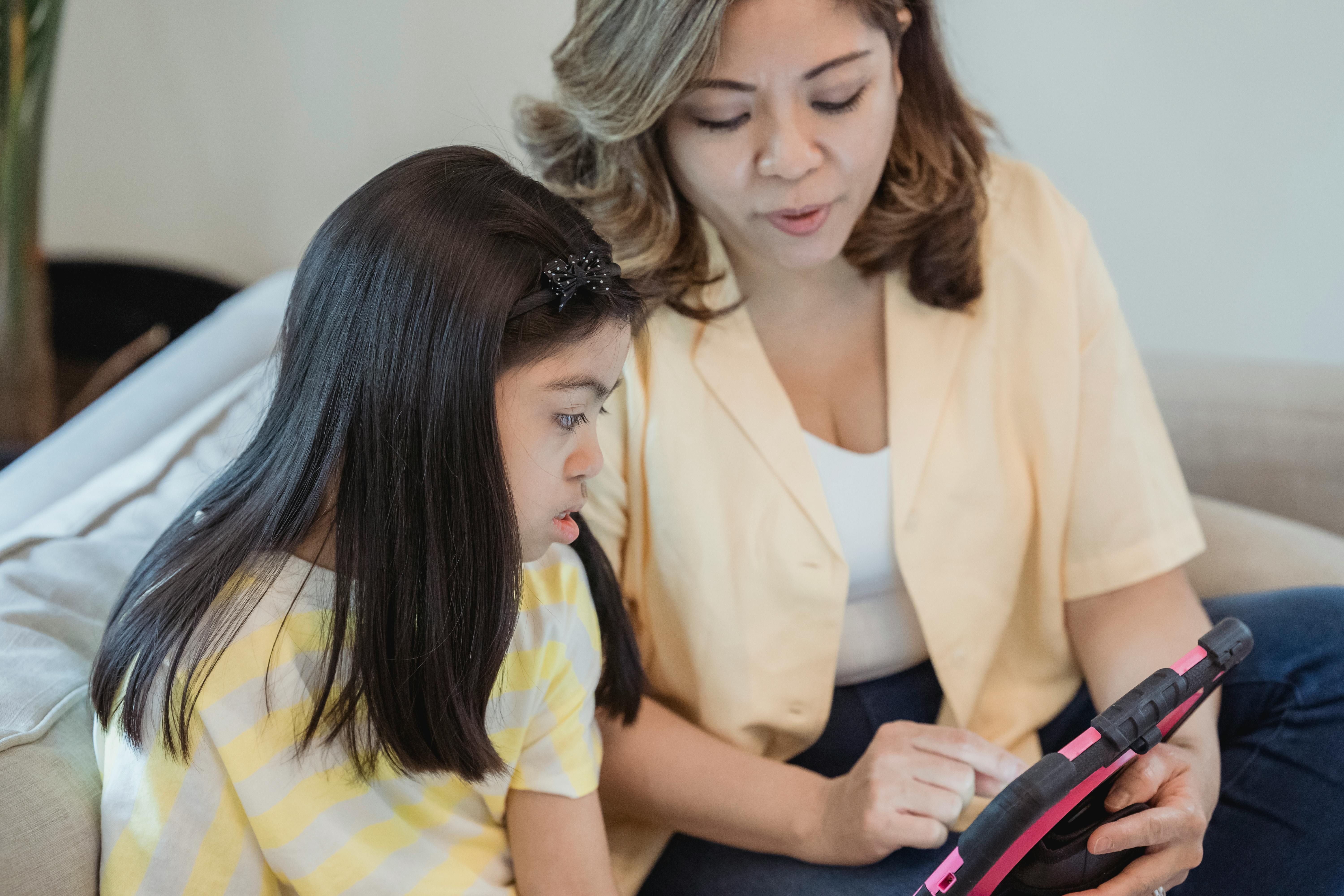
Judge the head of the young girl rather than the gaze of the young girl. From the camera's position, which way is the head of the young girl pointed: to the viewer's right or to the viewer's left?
to the viewer's right

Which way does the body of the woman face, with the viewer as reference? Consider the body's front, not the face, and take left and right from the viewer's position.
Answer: facing the viewer

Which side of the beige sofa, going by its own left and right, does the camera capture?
front
